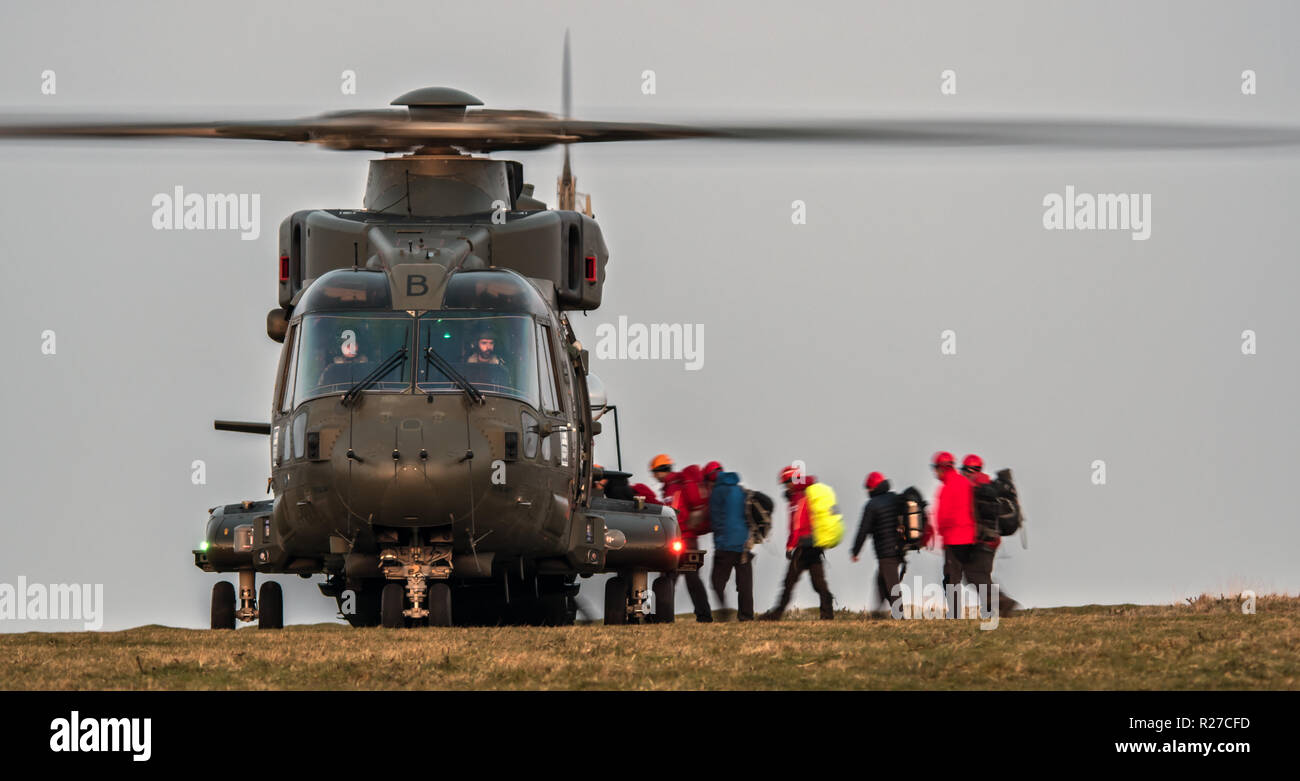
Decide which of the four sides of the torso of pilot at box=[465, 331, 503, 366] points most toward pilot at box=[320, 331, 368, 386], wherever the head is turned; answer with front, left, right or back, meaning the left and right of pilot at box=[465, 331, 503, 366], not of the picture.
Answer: right

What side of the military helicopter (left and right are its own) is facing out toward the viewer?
front

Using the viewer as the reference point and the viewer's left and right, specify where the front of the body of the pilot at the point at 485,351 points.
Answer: facing the viewer
